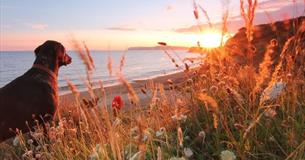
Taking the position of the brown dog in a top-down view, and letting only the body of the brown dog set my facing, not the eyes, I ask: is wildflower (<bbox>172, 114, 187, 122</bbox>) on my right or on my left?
on my right

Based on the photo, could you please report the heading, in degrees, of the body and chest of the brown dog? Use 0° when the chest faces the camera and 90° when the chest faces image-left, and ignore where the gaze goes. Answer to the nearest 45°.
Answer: approximately 225°

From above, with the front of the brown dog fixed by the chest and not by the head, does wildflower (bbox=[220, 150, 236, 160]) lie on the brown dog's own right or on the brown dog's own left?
on the brown dog's own right
